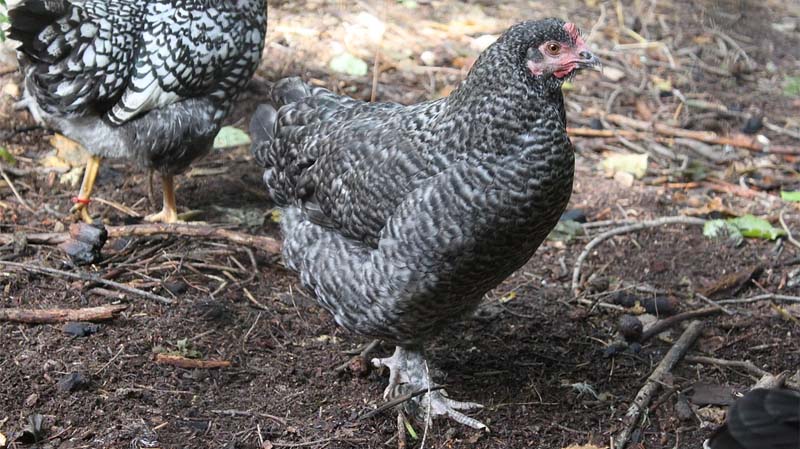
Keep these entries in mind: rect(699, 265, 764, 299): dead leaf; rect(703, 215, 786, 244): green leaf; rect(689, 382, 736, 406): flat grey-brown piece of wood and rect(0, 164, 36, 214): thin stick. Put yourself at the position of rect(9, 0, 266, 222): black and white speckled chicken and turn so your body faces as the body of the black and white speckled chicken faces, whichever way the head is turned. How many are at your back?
1

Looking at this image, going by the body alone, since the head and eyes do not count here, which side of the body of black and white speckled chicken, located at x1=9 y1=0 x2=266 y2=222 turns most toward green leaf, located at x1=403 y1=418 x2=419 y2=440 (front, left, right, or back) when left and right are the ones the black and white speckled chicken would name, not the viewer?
right

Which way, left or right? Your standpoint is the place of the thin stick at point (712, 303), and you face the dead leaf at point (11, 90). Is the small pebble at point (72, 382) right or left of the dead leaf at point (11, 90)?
left

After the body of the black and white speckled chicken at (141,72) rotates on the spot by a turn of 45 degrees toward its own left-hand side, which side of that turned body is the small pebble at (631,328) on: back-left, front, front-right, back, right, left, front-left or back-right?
right

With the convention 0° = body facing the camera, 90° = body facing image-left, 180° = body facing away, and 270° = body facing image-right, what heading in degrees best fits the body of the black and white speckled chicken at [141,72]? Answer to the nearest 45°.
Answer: approximately 270°

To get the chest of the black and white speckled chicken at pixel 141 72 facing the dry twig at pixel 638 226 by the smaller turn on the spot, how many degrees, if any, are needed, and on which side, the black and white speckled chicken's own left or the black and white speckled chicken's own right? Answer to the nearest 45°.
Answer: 0° — it already faces it

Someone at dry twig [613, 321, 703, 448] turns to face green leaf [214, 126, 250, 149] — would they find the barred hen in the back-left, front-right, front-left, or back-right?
front-left

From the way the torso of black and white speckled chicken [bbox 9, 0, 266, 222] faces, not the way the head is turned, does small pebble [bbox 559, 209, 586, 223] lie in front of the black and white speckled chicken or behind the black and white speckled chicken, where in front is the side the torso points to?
in front

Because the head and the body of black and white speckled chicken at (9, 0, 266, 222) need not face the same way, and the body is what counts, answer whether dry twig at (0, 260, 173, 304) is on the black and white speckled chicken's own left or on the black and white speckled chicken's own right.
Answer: on the black and white speckled chicken's own right

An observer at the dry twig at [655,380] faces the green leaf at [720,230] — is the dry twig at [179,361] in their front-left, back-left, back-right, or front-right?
back-left

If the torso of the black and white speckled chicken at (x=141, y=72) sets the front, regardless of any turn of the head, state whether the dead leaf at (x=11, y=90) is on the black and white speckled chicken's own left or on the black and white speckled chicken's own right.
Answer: on the black and white speckled chicken's own left

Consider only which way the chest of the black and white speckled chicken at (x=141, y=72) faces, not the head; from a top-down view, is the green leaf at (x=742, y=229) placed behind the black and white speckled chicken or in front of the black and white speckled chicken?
in front

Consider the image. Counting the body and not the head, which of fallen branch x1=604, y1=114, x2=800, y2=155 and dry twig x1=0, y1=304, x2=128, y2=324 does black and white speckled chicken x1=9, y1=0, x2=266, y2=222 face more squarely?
the fallen branch

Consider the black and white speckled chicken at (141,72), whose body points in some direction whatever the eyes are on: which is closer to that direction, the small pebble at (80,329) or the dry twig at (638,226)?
the dry twig

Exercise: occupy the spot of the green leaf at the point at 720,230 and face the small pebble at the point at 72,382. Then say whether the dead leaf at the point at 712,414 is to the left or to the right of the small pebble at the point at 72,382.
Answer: left

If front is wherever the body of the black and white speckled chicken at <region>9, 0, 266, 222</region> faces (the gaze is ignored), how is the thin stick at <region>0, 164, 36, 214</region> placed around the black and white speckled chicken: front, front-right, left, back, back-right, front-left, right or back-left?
back

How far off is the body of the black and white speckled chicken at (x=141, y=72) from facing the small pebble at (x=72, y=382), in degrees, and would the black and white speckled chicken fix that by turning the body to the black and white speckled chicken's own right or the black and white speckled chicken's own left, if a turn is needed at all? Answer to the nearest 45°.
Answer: approximately 90° to the black and white speckled chicken's own right

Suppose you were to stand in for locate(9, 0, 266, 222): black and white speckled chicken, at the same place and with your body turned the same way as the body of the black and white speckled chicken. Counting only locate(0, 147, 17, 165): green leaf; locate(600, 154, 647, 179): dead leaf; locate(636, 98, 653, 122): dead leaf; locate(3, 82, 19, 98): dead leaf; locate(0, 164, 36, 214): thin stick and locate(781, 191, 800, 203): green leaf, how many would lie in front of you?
3

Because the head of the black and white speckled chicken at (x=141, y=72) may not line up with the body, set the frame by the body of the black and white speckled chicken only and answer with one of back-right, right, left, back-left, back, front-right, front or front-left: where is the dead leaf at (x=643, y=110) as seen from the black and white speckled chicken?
front
